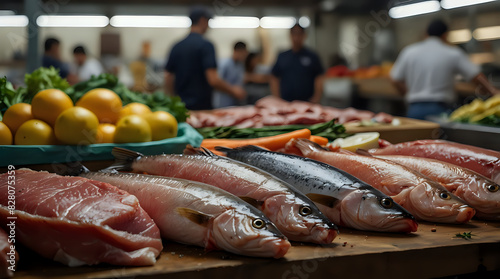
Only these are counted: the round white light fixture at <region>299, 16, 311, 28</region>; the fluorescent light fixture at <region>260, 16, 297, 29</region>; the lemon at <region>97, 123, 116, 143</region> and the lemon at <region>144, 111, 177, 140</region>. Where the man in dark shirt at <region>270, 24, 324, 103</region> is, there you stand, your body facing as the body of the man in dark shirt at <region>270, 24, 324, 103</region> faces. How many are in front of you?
2

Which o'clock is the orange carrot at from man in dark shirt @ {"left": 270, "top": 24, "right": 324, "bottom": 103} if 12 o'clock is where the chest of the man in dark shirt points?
The orange carrot is roughly at 12 o'clock from the man in dark shirt.

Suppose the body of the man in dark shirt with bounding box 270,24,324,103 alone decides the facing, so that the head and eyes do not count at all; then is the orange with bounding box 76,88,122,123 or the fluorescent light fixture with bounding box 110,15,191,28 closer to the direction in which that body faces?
the orange

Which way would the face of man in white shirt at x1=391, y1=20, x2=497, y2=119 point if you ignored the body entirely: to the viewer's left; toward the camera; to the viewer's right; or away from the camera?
away from the camera

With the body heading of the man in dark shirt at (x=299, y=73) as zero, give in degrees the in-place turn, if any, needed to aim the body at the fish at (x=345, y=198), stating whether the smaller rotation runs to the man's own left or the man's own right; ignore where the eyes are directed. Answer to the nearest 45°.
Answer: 0° — they already face it

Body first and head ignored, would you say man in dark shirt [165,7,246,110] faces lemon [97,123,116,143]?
no

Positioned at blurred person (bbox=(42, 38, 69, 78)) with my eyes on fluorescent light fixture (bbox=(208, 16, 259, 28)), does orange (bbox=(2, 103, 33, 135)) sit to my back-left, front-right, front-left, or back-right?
back-right

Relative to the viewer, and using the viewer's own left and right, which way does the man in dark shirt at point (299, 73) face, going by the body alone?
facing the viewer

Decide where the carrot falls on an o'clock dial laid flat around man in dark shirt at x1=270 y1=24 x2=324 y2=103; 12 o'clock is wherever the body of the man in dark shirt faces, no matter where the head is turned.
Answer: The carrot is roughly at 12 o'clock from the man in dark shirt.

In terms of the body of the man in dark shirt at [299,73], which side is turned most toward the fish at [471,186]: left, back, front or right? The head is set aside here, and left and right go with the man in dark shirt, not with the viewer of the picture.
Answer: front

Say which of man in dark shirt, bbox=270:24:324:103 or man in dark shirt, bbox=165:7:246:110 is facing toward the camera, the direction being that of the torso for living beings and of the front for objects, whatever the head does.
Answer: man in dark shirt, bbox=270:24:324:103

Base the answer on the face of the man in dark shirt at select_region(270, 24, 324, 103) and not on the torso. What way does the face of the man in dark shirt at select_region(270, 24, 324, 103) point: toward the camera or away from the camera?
toward the camera

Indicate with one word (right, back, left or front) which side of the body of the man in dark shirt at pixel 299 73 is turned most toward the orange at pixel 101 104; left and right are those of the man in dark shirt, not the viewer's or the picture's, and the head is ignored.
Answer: front
